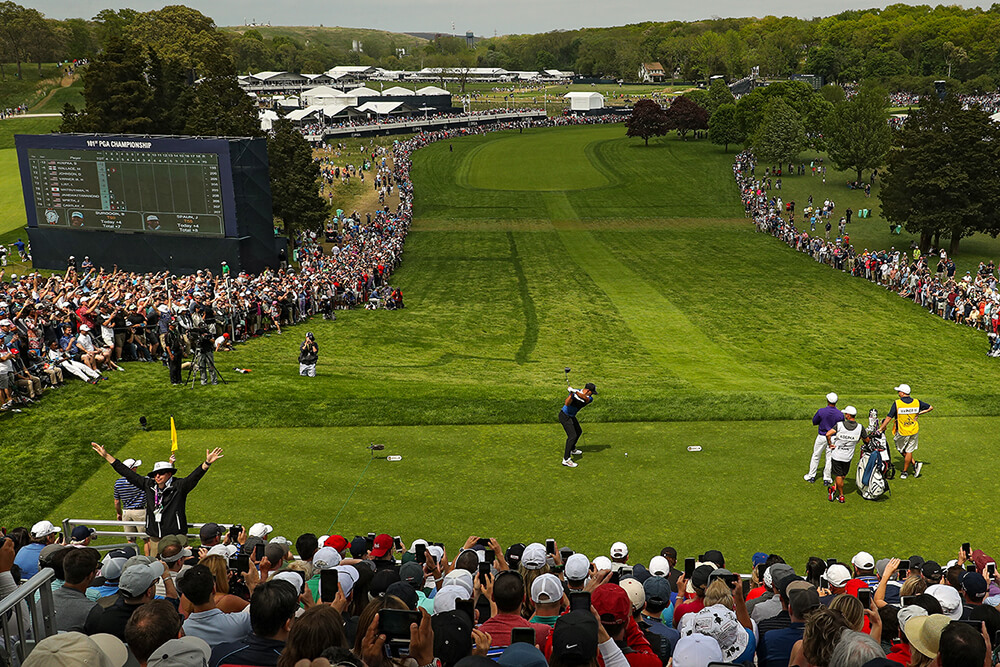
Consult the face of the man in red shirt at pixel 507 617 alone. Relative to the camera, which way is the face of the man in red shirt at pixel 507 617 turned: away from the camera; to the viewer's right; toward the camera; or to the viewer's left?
away from the camera

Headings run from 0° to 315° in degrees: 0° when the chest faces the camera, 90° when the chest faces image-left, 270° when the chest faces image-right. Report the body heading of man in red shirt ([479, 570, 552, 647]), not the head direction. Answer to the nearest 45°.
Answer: approximately 180°

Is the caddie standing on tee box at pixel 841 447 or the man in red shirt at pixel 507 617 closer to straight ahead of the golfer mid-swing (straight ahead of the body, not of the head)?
the caddie standing on tee box

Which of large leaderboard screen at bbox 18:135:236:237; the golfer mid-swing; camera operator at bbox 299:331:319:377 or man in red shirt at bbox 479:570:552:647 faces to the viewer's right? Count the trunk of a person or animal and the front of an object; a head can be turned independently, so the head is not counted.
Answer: the golfer mid-swing

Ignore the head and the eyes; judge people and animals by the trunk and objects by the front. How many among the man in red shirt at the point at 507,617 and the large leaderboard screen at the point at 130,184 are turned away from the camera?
1

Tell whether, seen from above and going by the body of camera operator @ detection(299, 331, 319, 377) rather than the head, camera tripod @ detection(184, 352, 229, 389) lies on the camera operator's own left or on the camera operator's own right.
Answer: on the camera operator's own right

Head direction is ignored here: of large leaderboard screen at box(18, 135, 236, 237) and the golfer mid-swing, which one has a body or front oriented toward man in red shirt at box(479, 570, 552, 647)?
the large leaderboard screen

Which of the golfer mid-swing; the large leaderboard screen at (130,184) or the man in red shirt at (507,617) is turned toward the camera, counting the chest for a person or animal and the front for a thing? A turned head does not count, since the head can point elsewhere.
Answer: the large leaderboard screen

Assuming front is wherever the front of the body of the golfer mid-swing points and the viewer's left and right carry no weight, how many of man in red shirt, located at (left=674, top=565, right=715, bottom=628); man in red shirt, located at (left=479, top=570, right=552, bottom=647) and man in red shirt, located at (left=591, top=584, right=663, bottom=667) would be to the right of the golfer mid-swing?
3

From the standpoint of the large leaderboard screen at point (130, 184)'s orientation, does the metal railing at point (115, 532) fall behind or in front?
in front

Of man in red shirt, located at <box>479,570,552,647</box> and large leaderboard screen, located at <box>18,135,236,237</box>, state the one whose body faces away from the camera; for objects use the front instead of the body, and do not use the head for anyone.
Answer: the man in red shirt

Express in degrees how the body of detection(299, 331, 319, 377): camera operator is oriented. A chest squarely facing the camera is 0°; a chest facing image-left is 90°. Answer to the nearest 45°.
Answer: approximately 0°

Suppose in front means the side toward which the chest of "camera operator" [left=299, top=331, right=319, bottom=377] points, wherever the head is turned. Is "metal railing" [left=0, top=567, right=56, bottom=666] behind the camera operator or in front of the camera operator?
in front
